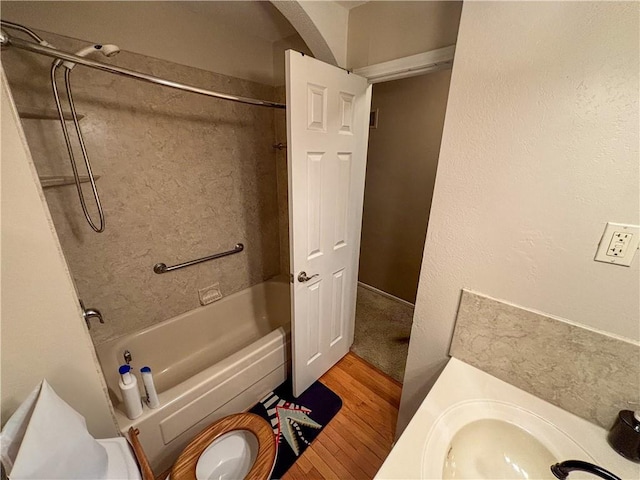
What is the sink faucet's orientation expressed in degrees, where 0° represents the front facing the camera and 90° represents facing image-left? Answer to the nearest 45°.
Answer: approximately 90°

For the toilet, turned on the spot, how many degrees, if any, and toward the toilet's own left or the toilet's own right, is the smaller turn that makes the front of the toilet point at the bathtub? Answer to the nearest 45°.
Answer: approximately 45° to the toilet's own left

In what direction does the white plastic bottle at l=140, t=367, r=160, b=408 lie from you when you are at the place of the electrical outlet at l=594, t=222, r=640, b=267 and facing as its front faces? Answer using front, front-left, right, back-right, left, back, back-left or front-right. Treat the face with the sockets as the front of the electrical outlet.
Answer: front-right

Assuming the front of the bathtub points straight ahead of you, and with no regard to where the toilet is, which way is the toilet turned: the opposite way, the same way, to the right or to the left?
to the left

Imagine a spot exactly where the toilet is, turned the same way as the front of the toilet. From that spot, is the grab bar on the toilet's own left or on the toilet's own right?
on the toilet's own left

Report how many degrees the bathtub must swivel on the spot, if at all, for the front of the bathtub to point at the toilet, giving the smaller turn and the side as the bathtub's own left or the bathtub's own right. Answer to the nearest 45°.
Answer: approximately 45° to the bathtub's own right

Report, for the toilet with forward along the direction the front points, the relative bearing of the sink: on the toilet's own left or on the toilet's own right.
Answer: on the toilet's own right
